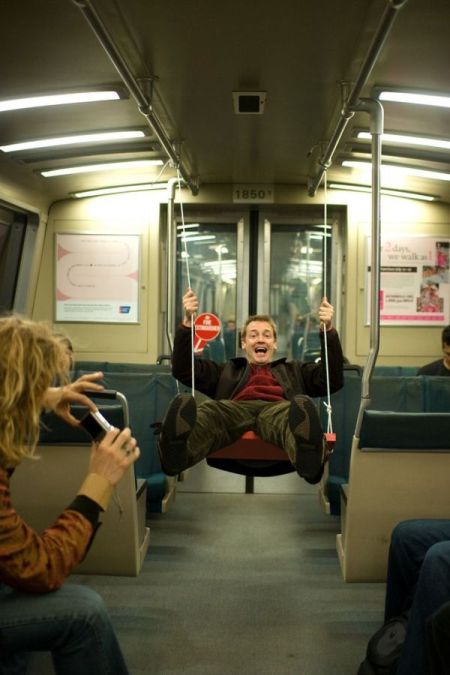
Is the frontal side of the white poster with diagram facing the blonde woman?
yes

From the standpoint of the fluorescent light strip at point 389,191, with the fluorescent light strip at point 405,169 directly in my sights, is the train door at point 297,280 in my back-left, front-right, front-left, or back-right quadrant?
back-right

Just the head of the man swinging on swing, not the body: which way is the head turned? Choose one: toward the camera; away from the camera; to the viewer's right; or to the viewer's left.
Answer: toward the camera

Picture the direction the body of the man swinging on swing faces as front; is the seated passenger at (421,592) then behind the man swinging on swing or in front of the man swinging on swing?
in front

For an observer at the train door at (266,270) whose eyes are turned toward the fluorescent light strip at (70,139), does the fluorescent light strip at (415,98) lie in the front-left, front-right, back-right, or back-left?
front-left

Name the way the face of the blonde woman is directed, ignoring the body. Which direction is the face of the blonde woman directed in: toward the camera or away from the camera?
away from the camera

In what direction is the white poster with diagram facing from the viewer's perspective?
toward the camera

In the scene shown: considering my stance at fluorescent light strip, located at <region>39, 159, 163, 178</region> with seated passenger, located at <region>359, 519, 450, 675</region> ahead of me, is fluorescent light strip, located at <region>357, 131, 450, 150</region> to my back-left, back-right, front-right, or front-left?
front-left

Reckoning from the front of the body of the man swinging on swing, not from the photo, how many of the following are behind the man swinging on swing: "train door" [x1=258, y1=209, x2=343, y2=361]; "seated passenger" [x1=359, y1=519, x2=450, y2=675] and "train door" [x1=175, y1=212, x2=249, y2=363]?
2

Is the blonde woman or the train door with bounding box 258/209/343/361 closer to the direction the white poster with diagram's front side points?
the blonde woman

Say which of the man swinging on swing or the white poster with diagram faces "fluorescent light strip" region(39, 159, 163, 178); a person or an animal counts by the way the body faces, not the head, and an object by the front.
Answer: the white poster with diagram

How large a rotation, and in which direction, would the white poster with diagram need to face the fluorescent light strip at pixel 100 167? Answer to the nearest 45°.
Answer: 0° — it already faces it

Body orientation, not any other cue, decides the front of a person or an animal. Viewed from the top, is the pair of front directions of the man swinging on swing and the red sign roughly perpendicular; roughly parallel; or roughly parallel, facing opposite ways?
roughly parallel

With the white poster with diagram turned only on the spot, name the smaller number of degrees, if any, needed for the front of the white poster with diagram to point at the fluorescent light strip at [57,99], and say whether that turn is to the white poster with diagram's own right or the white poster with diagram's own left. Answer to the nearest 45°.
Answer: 0° — it already faces it

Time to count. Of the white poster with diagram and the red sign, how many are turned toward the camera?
2
